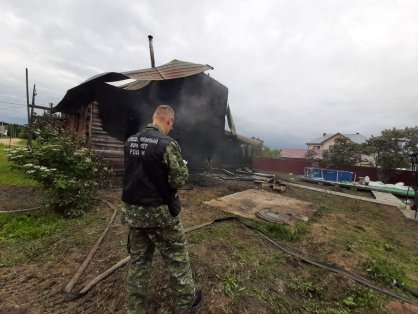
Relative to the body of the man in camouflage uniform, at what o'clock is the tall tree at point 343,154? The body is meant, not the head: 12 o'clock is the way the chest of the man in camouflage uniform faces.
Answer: The tall tree is roughly at 12 o'clock from the man in camouflage uniform.

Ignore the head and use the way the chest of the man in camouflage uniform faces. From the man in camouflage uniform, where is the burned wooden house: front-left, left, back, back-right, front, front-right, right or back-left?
front-left

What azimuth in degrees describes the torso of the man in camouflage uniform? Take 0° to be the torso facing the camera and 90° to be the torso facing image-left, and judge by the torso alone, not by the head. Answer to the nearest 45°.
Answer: approximately 225°

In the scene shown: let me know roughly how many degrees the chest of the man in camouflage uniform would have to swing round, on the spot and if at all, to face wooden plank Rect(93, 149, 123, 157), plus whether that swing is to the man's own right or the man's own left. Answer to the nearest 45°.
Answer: approximately 45° to the man's own left
